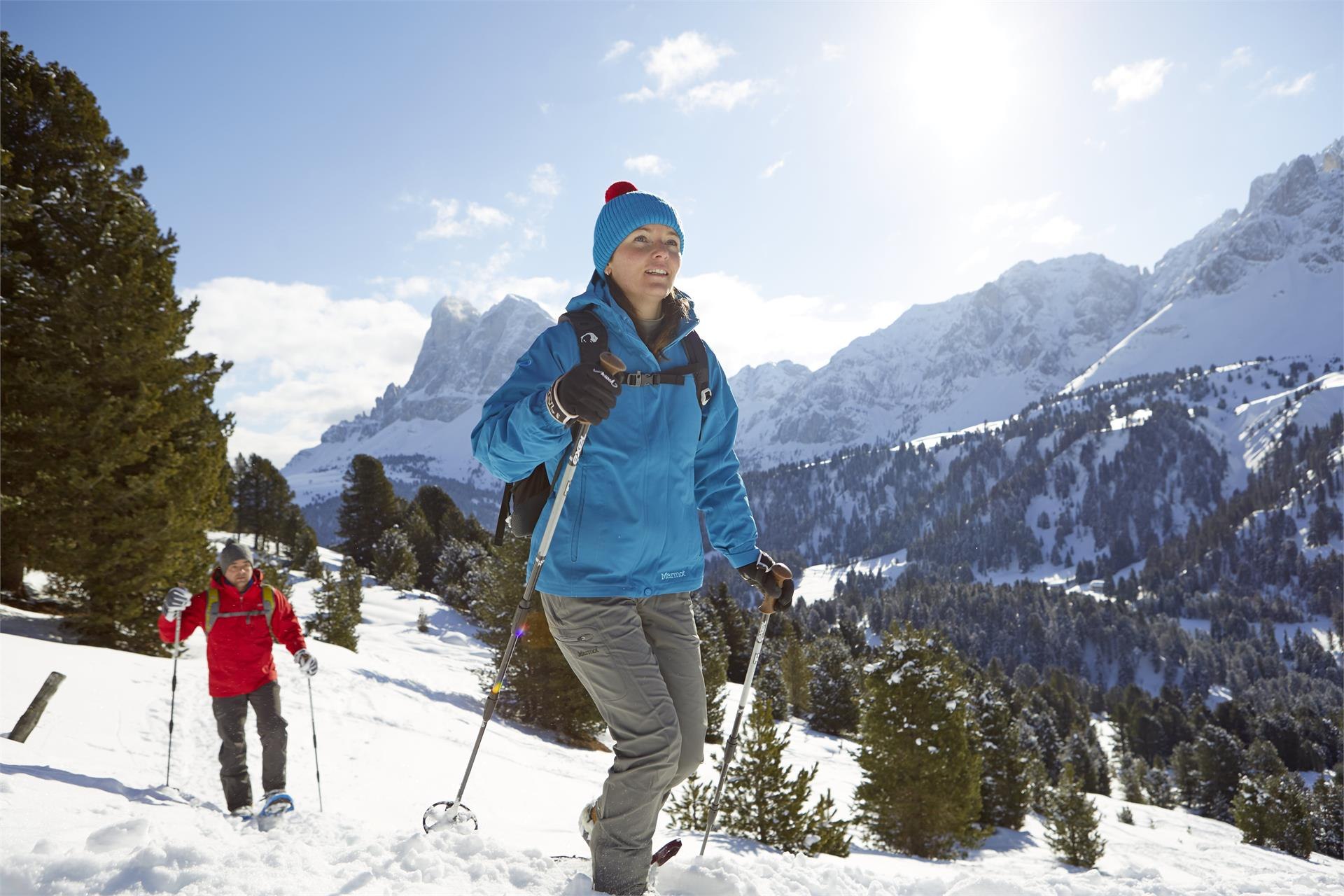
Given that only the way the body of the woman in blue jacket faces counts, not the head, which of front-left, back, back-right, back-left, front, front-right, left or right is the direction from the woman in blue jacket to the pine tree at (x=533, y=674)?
back-left

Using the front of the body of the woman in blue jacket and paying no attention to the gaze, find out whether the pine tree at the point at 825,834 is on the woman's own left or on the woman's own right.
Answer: on the woman's own left

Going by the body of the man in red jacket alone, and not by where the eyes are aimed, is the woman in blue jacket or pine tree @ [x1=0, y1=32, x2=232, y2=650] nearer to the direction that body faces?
the woman in blue jacket

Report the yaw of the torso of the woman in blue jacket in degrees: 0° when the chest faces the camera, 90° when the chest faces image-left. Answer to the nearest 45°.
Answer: approximately 315°

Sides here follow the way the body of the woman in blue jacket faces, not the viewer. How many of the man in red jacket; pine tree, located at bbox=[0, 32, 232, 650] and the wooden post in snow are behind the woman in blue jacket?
3

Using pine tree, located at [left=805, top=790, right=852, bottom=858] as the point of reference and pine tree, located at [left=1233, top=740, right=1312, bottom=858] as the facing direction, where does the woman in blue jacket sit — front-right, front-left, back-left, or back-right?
back-right

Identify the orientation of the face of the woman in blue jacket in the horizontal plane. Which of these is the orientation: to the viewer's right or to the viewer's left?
to the viewer's right

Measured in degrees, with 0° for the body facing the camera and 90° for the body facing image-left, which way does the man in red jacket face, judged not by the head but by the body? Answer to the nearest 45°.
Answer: approximately 0°
